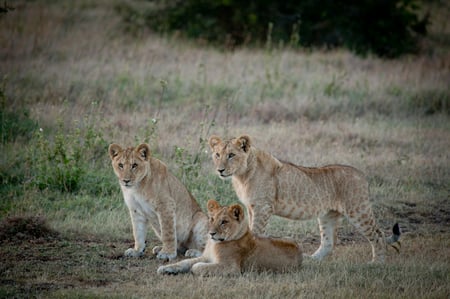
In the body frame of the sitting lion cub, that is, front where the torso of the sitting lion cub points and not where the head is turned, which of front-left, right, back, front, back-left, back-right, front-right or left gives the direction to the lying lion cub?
left

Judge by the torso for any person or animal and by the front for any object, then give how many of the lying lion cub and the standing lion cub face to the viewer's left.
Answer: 2

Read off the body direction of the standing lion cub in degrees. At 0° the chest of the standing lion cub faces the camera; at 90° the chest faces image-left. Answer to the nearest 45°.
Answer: approximately 90°

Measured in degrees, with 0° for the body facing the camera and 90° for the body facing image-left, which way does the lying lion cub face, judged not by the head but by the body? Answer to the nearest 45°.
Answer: approximately 90°

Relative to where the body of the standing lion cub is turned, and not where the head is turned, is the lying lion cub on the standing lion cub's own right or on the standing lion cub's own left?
on the standing lion cub's own left

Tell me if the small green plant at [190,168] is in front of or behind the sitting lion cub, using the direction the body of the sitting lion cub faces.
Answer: behind

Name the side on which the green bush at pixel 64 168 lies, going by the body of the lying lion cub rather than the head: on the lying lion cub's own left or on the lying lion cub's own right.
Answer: on the lying lion cub's own right

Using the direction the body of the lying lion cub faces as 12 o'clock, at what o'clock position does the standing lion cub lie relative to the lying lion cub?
The standing lion cub is roughly at 4 o'clock from the lying lion cub.
